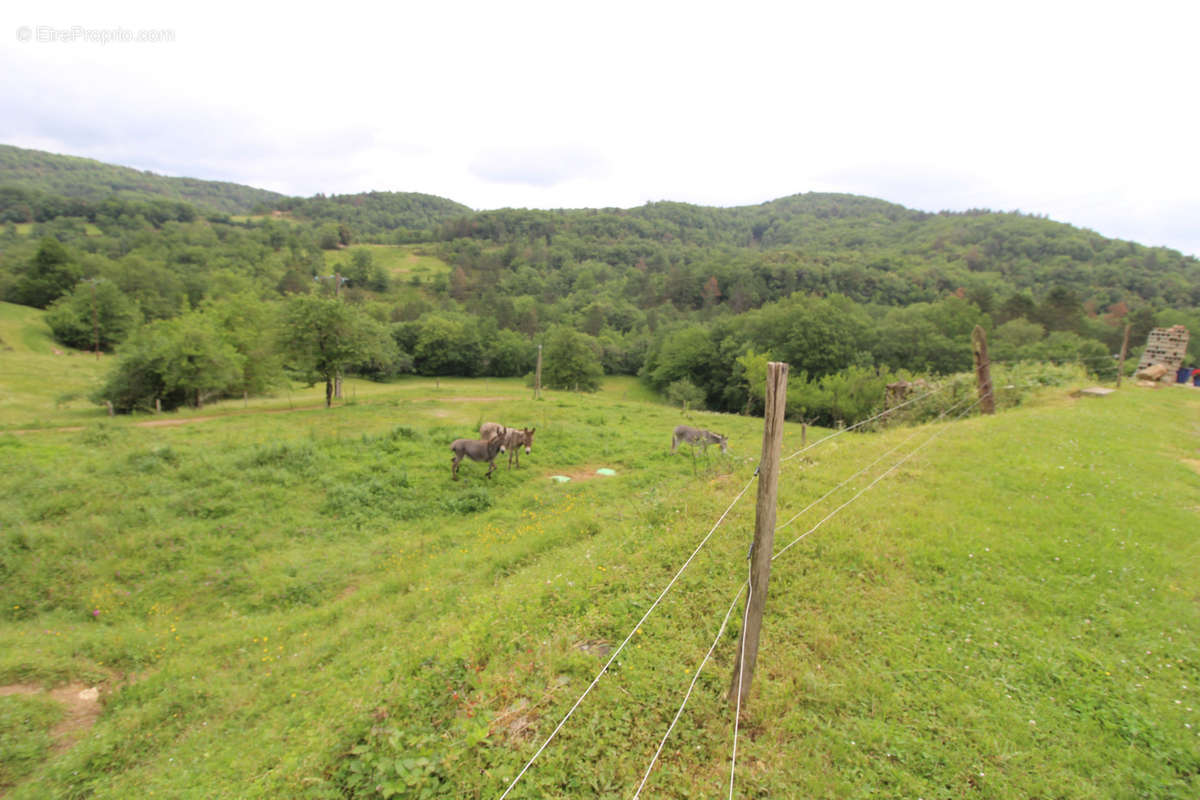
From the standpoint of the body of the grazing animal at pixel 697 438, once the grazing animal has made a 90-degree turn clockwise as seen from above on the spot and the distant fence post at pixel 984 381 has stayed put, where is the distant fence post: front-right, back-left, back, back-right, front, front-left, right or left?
left

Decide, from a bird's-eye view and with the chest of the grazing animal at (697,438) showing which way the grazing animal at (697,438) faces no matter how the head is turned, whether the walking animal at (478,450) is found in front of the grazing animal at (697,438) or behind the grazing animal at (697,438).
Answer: behind

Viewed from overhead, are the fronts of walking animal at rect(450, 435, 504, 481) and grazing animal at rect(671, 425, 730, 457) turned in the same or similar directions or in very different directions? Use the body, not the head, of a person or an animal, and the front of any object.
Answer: same or similar directions

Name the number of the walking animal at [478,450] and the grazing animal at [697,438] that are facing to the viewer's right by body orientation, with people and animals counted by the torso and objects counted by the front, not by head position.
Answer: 2

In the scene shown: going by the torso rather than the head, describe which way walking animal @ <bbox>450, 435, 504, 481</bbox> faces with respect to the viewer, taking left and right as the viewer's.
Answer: facing to the right of the viewer

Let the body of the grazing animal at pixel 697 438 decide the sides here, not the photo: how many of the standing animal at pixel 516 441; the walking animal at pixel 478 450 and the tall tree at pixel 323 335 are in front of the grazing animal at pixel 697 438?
0

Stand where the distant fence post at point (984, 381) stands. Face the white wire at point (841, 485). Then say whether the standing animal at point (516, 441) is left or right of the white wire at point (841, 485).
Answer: right

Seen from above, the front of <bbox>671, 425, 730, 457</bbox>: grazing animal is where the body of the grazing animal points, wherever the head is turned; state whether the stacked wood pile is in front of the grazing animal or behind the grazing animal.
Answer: in front

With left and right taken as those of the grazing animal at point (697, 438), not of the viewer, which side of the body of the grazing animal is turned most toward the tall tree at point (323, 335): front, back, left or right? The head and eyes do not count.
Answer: back

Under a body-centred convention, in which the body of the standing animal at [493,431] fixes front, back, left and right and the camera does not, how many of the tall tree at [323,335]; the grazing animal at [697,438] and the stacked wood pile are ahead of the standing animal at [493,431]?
2

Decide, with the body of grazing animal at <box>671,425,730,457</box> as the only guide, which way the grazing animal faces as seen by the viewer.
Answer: to the viewer's right
